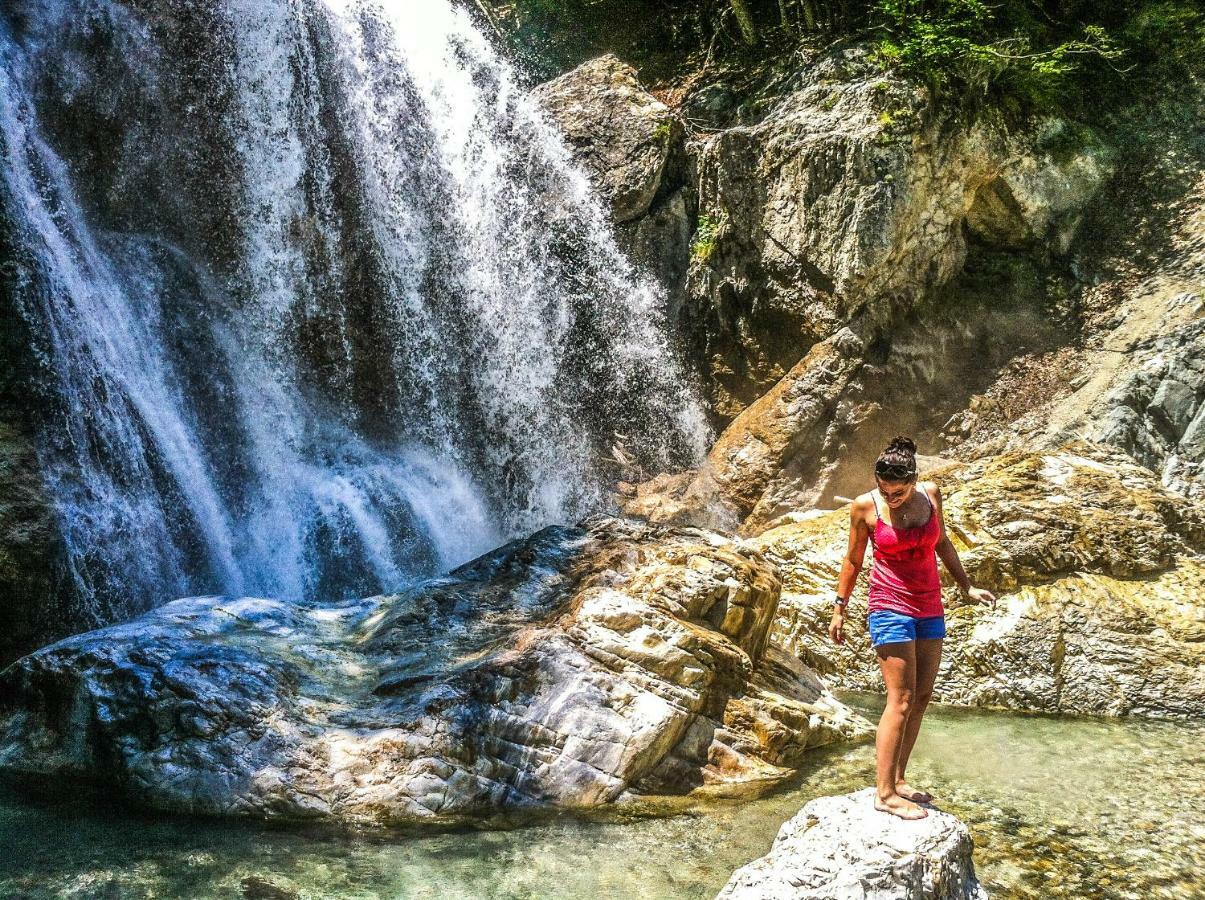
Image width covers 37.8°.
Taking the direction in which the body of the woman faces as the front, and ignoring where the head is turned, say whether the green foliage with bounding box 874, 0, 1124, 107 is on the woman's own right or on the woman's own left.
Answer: on the woman's own left

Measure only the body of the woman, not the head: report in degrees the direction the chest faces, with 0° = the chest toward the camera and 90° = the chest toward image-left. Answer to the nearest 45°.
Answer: approximately 315°

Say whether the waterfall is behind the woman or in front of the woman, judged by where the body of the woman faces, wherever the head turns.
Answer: behind

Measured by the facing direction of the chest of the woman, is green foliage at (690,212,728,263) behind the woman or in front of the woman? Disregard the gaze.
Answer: behind
